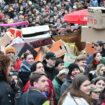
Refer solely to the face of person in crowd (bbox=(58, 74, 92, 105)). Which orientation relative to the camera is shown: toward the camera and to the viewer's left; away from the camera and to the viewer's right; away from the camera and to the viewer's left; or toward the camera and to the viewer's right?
toward the camera and to the viewer's right

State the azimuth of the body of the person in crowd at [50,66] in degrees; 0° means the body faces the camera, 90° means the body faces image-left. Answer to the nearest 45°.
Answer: approximately 315°

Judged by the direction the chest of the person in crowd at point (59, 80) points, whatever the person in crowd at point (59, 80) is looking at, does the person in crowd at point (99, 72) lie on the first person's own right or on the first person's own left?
on the first person's own left

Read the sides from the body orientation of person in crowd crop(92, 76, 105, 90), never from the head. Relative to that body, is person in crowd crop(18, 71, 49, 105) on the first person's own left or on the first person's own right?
on the first person's own right

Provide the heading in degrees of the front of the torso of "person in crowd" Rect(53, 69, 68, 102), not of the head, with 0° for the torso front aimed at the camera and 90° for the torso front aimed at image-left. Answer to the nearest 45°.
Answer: approximately 315°
